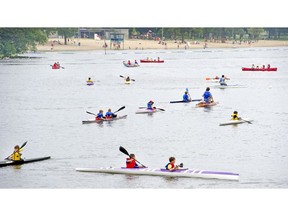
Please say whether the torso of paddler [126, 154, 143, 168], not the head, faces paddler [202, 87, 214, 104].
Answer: no

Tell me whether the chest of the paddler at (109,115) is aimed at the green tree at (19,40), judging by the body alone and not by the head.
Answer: no
